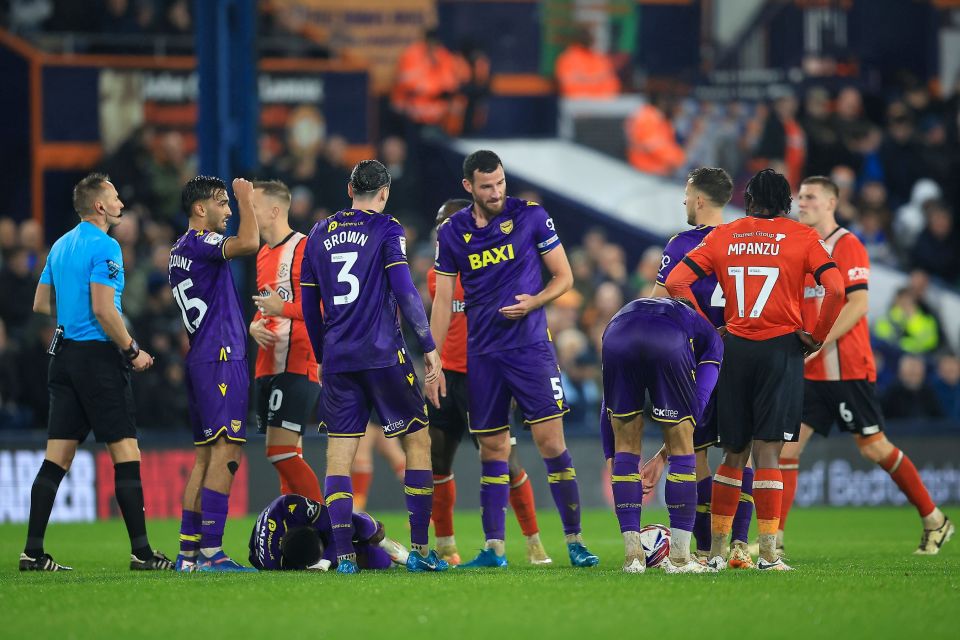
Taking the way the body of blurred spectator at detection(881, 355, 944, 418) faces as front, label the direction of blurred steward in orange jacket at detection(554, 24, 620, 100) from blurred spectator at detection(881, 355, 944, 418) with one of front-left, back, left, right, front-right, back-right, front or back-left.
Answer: back-right

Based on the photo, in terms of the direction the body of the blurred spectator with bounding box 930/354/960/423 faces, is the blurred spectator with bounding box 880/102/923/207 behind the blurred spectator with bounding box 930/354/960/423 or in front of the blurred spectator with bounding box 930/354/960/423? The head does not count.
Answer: behind

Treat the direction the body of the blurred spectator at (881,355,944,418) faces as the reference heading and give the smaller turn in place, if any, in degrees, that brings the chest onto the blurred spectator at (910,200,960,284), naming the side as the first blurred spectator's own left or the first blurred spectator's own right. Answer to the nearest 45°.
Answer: approximately 180°

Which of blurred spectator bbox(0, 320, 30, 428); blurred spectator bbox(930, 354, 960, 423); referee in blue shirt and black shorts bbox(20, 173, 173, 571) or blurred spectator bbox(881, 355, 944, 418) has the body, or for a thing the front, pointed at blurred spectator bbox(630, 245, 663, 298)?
the referee in blue shirt and black shorts

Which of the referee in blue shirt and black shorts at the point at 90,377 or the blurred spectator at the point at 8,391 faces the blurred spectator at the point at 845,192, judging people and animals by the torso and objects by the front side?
the referee in blue shirt and black shorts

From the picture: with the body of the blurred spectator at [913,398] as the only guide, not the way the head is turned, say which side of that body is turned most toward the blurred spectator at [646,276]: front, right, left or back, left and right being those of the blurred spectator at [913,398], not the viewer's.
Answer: right

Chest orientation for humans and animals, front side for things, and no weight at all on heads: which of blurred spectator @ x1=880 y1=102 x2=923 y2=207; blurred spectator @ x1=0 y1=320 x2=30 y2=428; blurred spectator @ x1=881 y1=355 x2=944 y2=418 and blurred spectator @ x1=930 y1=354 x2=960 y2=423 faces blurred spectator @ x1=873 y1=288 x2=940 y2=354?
blurred spectator @ x1=880 y1=102 x2=923 y2=207

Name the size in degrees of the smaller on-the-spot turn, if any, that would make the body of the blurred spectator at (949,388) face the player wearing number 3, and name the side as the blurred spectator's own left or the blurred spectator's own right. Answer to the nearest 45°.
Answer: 0° — they already face them

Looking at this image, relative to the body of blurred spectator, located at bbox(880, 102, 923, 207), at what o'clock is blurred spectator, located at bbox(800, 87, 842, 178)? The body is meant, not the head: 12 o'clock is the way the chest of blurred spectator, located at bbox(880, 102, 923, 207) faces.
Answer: blurred spectator, located at bbox(800, 87, 842, 178) is roughly at 2 o'clock from blurred spectator, located at bbox(880, 102, 923, 207).

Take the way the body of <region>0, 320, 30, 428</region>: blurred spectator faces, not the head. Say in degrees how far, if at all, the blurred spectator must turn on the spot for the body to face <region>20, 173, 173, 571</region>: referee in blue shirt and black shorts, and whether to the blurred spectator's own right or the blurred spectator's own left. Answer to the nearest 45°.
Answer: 0° — they already face them
